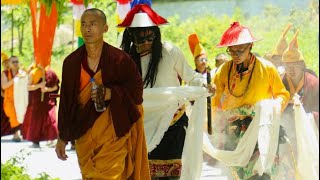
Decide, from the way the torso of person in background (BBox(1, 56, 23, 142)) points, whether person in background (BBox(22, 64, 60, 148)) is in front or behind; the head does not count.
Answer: in front

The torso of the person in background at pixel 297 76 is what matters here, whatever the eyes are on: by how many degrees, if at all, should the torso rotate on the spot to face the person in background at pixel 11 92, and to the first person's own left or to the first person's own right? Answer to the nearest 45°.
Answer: approximately 90° to the first person's own right

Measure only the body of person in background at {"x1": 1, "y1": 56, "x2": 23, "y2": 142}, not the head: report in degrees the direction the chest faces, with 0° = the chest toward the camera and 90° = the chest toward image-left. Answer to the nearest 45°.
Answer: approximately 315°

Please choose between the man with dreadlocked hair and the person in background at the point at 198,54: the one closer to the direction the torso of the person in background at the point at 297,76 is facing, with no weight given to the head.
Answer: the man with dreadlocked hair

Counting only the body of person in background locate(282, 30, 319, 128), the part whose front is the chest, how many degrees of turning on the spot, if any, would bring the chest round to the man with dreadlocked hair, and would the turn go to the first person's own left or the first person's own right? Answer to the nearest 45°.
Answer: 0° — they already face them

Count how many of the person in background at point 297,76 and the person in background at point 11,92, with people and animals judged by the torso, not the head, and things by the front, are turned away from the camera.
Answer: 0

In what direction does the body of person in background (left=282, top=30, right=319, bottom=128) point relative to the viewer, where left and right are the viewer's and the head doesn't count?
facing the viewer and to the left of the viewer
